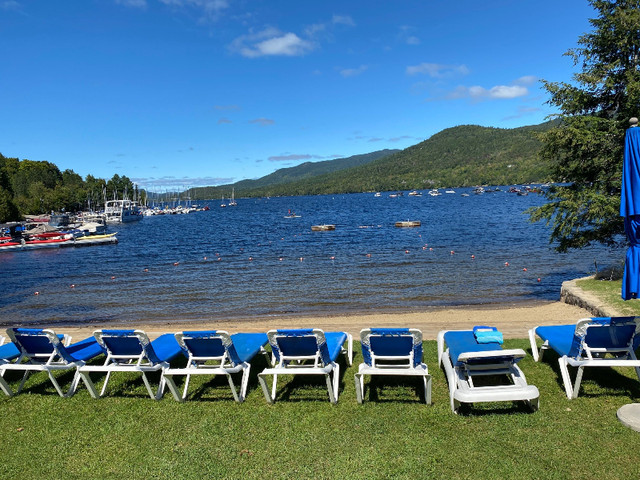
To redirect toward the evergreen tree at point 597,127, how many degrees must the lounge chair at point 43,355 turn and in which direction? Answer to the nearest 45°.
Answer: approximately 45° to its right

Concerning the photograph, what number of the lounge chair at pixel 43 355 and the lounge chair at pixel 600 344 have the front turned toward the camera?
0

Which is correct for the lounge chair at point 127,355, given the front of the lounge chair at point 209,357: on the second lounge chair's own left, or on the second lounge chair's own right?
on the second lounge chair's own left

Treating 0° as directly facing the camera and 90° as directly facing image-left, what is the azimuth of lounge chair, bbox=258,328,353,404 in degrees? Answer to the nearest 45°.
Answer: approximately 225°

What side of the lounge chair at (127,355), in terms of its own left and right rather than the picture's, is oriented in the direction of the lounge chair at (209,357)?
right

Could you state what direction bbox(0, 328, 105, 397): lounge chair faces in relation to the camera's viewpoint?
facing away from the viewer and to the right of the viewer

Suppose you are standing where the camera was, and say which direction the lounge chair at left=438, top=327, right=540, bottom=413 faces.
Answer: facing away from the viewer

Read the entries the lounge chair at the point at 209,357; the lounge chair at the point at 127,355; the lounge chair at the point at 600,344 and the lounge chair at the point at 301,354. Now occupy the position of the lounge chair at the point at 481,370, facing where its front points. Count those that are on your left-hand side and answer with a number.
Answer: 3

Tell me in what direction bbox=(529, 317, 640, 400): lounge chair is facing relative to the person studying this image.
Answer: facing away from the viewer and to the left of the viewer

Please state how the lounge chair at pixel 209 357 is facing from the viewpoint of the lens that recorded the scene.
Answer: facing away from the viewer and to the right of the viewer

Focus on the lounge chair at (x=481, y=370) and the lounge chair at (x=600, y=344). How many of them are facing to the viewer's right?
0

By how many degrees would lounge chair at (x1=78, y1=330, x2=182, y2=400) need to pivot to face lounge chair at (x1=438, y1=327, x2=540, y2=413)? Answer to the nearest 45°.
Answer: approximately 90° to its right

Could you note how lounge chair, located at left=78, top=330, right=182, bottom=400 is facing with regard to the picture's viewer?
facing away from the viewer and to the right of the viewer

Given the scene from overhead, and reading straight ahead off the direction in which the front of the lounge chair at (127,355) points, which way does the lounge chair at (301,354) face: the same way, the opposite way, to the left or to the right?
the same way

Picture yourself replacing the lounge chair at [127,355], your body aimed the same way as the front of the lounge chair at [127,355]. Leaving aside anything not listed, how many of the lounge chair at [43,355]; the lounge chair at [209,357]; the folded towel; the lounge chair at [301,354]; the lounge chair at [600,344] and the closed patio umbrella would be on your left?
1

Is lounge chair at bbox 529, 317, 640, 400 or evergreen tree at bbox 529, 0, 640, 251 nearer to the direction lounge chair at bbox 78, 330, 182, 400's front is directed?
the evergreen tree

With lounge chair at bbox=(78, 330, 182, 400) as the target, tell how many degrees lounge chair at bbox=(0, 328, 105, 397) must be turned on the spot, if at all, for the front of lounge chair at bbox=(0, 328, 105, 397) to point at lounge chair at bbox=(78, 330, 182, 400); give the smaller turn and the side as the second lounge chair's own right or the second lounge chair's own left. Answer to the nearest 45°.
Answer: approximately 90° to the second lounge chair's own right

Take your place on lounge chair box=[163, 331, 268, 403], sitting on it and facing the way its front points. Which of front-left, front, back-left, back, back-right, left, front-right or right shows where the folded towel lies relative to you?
front-right

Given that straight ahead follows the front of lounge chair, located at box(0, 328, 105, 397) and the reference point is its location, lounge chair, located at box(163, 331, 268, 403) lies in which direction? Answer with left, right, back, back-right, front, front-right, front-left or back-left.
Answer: right
